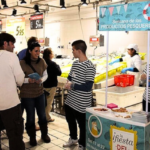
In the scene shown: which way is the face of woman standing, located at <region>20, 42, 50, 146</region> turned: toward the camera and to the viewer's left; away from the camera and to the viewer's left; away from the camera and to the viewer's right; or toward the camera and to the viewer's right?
toward the camera and to the viewer's right

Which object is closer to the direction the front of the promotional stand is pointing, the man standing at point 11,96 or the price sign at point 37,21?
the man standing

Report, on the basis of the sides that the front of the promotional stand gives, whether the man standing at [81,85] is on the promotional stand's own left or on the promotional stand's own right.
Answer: on the promotional stand's own right

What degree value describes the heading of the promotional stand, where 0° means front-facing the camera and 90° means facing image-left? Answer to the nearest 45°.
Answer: approximately 45°

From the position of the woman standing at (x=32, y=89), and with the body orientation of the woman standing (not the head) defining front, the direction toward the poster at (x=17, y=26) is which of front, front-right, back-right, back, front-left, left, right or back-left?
back-left
